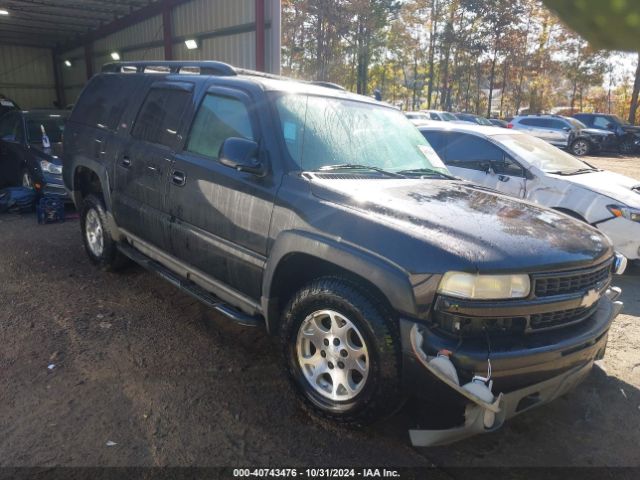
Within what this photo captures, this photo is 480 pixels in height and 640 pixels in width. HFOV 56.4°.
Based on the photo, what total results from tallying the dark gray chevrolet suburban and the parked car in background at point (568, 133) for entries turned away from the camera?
0

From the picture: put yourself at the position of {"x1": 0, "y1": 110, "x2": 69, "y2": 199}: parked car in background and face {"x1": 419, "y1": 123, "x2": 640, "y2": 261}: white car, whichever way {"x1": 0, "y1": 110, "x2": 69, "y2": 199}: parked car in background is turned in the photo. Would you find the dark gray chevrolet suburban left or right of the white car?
right

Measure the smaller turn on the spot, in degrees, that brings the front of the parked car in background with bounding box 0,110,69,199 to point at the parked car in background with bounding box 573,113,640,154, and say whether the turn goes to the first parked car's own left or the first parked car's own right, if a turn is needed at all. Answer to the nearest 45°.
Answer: approximately 45° to the first parked car's own left

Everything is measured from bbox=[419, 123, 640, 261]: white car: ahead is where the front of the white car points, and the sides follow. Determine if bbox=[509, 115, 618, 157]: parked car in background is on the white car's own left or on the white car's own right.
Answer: on the white car's own left

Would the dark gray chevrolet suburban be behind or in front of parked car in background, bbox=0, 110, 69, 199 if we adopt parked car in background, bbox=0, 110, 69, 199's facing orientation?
in front

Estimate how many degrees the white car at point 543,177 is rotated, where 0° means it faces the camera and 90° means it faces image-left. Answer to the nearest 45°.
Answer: approximately 315°

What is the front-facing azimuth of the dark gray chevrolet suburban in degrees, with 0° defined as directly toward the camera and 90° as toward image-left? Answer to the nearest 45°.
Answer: approximately 315°

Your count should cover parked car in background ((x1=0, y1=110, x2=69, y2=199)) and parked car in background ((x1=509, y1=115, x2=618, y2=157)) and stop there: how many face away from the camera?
0
